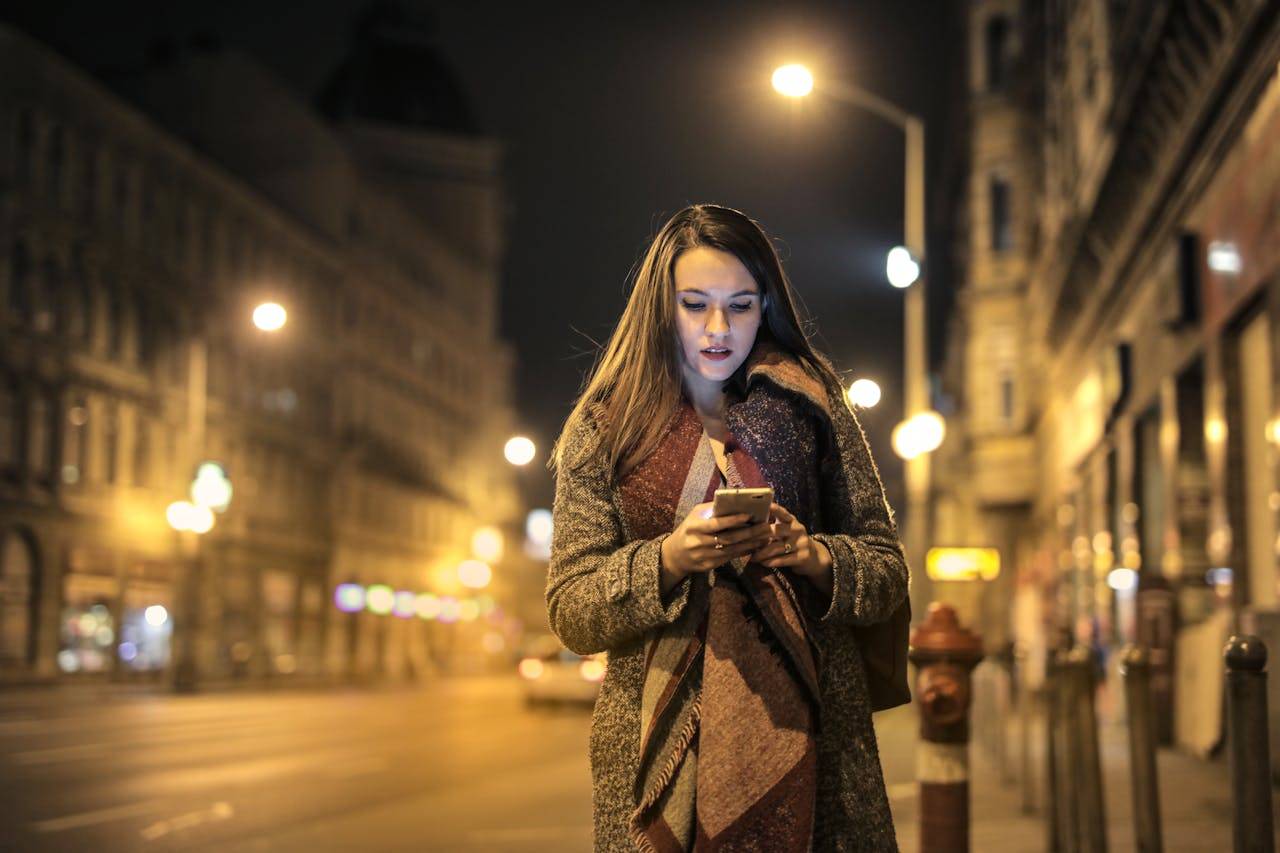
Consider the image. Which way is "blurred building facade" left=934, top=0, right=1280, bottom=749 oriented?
to the viewer's left

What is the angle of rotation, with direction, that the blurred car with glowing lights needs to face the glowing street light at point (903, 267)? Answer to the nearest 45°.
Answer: approximately 45° to its left

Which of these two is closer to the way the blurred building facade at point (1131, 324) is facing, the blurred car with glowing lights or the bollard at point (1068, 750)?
the blurred car with glowing lights

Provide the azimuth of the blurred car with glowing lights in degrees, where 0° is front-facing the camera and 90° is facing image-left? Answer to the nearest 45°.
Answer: approximately 0°

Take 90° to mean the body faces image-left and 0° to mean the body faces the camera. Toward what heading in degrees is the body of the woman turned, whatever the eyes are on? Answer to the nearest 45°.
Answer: approximately 0°

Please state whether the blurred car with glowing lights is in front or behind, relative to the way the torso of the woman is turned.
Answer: behind
